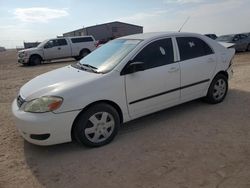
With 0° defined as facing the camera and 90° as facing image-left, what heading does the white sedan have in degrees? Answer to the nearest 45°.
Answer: approximately 45°

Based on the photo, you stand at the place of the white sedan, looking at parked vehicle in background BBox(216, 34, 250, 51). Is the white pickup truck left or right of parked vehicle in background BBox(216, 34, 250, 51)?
left

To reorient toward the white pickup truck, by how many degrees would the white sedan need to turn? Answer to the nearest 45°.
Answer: approximately 135° to its right

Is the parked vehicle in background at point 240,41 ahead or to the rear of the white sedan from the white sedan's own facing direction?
to the rear
